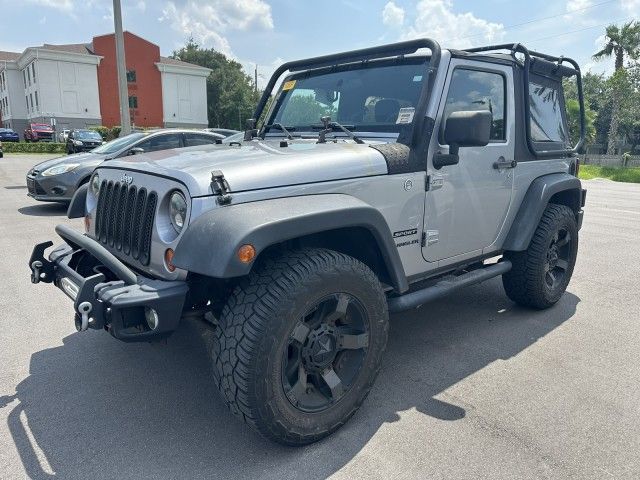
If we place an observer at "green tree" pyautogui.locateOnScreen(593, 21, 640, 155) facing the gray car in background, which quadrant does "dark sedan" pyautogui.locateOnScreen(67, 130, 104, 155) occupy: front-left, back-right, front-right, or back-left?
front-right

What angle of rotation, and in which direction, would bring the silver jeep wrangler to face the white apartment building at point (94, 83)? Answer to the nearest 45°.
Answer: approximately 90° to its right

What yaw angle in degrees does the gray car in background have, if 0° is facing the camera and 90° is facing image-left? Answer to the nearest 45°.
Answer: approximately 45°

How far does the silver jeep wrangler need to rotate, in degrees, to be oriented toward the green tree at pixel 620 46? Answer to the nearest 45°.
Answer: approximately 180°

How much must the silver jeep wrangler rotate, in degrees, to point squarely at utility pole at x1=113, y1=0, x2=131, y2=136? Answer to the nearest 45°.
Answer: approximately 90° to its right

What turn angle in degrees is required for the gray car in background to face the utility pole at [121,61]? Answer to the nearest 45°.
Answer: approximately 135° to its right

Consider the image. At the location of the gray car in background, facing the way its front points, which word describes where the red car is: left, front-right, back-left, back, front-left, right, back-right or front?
back-right

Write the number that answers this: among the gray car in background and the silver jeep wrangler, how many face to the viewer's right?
0

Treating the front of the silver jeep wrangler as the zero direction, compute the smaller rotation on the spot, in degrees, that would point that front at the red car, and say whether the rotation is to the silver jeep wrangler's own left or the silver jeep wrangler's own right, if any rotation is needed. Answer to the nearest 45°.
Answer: approximately 90° to the silver jeep wrangler's own right
